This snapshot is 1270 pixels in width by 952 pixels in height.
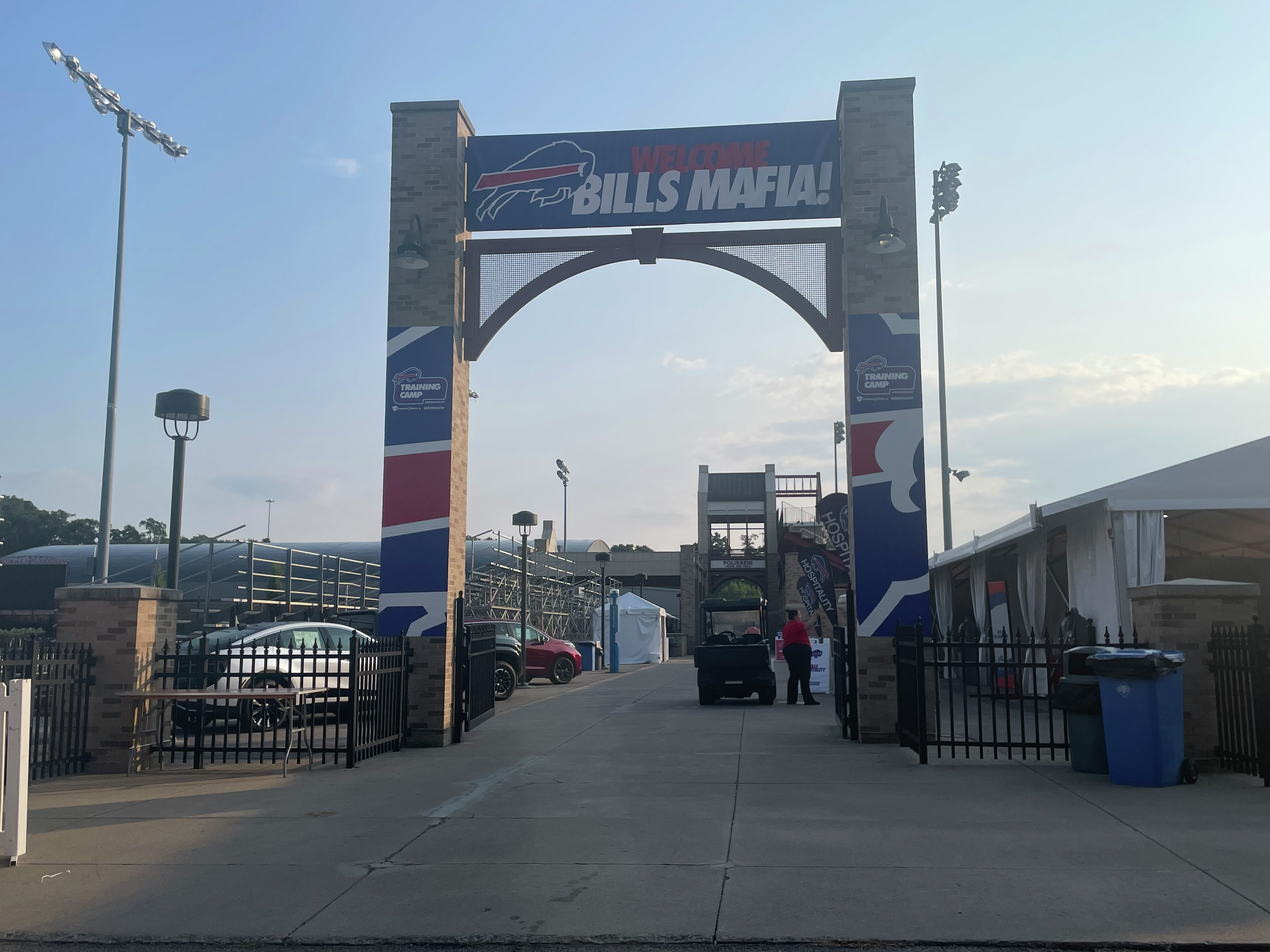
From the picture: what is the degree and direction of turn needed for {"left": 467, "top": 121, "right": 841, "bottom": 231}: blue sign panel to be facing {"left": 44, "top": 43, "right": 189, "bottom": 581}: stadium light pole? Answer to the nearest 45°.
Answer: approximately 135° to its right

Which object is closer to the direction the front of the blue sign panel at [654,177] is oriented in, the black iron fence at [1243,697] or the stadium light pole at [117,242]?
the black iron fence

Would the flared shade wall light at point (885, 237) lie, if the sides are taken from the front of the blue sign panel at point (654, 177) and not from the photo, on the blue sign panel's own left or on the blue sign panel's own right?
on the blue sign panel's own left

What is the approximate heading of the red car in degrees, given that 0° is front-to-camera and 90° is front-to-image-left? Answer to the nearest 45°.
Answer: approximately 315°

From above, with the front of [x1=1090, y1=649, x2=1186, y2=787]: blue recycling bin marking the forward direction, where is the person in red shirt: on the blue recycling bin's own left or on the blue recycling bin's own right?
on the blue recycling bin's own right
